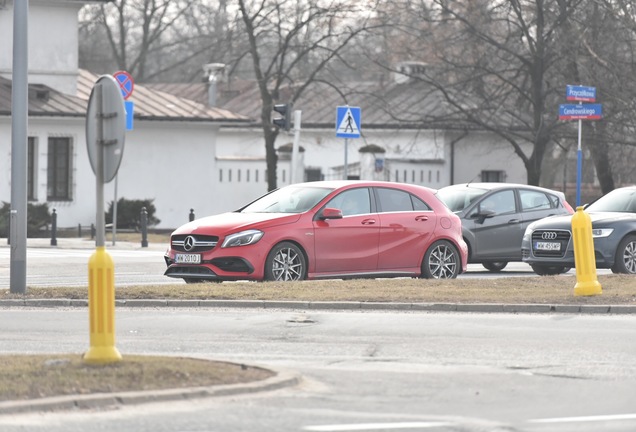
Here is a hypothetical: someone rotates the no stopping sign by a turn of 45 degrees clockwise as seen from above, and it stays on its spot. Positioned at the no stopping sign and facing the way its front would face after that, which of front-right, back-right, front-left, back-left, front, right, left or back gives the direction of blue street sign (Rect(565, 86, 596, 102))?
back-left

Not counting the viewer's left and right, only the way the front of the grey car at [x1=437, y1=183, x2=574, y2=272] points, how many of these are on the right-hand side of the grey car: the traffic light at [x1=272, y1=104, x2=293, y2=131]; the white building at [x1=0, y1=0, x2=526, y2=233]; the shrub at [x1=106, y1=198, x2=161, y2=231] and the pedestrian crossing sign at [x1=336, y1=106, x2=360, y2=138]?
4

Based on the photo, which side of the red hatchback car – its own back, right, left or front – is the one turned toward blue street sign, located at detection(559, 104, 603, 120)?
back

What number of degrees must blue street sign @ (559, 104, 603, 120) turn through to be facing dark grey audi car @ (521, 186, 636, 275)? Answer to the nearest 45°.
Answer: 0° — it already faces it

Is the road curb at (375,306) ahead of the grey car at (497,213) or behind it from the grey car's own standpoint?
ahead

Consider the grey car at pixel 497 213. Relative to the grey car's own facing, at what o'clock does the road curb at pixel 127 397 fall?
The road curb is roughly at 11 o'clock from the grey car.

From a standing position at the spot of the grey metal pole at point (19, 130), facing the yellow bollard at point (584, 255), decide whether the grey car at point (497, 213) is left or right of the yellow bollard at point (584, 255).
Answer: left

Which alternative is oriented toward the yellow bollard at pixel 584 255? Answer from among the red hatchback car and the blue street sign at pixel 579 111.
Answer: the blue street sign

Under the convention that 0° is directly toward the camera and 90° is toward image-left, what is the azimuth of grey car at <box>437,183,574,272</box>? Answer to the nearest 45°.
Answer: approximately 45°

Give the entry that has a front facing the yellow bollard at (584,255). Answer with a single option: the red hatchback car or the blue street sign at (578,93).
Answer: the blue street sign
